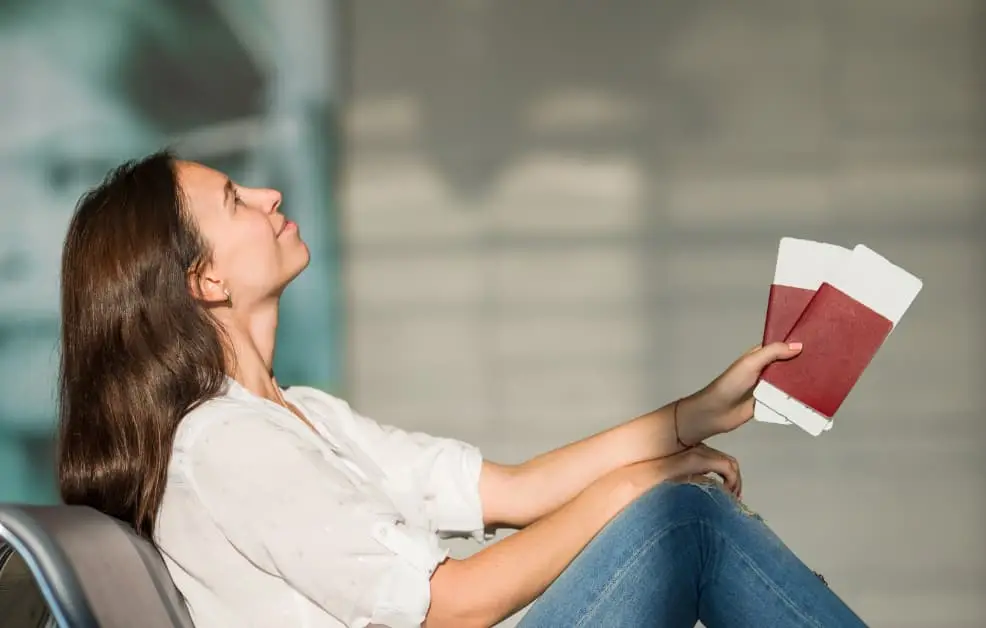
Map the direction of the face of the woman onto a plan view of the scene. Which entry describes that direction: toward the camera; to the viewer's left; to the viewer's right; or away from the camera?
to the viewer's right

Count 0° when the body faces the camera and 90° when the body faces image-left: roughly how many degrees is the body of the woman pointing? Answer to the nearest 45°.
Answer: approximately 270°
